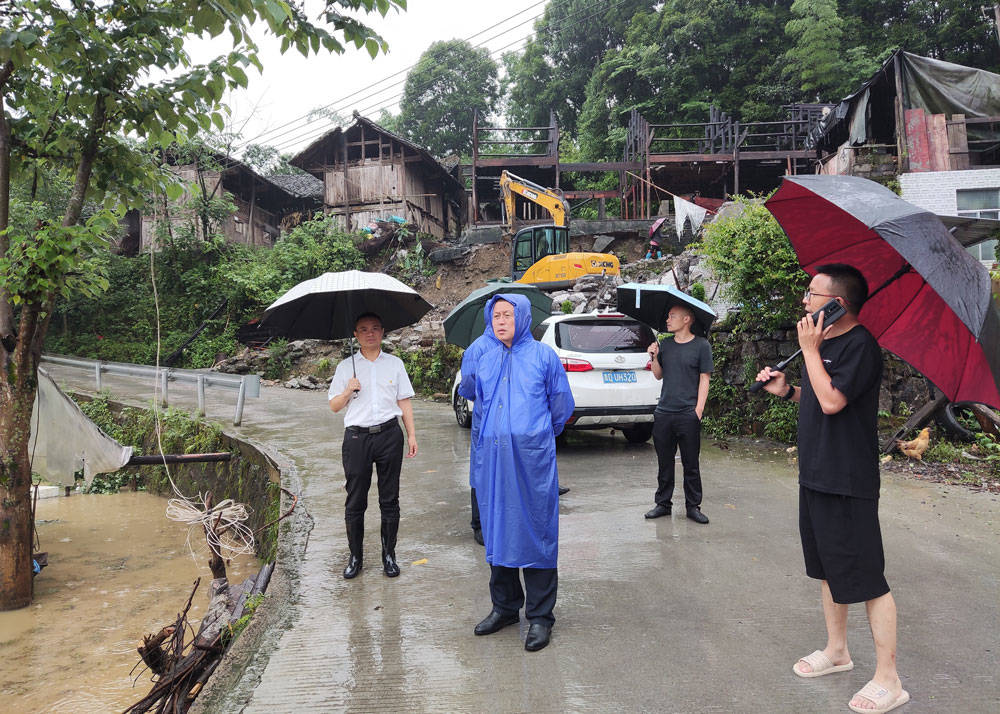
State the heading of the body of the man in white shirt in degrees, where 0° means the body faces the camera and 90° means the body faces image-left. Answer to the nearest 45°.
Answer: approximately 0°

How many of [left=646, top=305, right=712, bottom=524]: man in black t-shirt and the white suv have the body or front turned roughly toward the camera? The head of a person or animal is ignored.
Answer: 1

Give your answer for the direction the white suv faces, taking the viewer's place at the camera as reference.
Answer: facing away from the viewer and to the left of the viewer

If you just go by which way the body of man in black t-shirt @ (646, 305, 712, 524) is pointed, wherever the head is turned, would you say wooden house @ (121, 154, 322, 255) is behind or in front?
behind

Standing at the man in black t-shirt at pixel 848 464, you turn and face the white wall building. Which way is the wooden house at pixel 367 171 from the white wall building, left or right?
left

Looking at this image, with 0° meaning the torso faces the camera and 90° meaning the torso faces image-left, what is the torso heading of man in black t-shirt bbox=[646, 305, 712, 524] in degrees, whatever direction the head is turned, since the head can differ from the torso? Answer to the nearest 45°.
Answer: approximately 0°

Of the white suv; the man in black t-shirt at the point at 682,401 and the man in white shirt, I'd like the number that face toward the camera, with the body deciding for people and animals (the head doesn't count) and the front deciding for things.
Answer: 2
